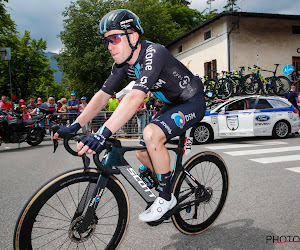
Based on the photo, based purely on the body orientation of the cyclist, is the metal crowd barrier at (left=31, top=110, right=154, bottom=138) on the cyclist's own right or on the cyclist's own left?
on the cyclist's own right

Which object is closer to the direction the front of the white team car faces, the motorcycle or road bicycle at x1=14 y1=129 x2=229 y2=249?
the motorcycle

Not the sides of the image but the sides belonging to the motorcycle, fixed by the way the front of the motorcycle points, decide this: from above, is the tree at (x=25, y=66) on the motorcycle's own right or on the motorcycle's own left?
on the motorcycle's own right

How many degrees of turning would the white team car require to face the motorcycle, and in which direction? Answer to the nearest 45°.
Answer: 0° — it already faces it

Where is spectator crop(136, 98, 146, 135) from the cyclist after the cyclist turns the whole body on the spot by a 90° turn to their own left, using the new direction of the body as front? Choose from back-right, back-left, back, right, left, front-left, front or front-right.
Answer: back-left

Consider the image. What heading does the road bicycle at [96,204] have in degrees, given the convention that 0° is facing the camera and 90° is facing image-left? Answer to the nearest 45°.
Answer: approximately 45°

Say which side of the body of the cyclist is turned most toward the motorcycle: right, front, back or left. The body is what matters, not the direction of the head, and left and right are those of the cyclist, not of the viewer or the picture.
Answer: right

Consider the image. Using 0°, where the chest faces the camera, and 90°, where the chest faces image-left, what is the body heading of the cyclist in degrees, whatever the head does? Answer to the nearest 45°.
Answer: approximately 45°

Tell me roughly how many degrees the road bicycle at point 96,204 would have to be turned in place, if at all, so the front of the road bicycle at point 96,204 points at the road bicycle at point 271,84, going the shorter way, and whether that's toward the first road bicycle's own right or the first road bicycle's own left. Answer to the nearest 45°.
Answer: approximately 180°

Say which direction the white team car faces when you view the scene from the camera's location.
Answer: facing to the left of the viewer

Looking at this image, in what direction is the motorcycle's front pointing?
to the viewer's left

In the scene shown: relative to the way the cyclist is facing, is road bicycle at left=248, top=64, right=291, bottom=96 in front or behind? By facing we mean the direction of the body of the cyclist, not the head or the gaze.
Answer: behind

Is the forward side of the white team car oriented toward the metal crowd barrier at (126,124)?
yes

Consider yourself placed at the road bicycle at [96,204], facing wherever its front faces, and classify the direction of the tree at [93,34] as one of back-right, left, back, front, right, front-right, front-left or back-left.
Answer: back-right
